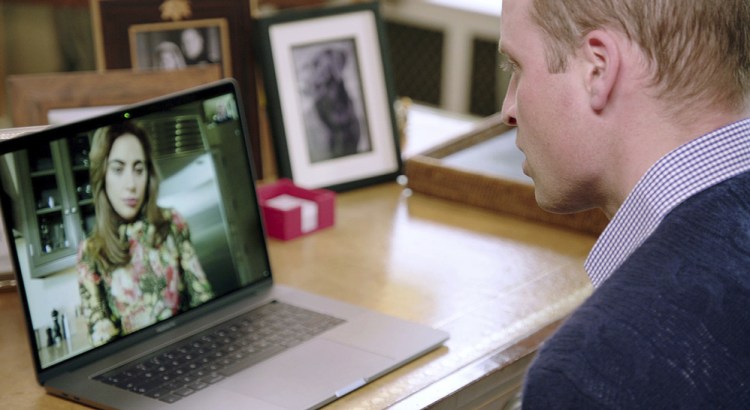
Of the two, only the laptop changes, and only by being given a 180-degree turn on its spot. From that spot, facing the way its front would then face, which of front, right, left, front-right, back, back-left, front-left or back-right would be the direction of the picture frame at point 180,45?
front-right

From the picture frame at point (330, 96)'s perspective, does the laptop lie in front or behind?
in front

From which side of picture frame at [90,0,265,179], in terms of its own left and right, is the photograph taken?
front

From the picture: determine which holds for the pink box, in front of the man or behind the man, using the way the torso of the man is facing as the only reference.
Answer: in front

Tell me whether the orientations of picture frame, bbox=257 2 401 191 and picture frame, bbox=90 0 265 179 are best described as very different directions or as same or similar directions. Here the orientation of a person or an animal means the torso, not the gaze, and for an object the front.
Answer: same or similar directions

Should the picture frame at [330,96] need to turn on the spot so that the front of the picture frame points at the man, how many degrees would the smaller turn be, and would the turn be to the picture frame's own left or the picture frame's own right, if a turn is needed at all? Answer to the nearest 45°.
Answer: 0° — it already faces them

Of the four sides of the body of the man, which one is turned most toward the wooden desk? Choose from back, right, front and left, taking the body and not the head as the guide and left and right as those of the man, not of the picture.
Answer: front

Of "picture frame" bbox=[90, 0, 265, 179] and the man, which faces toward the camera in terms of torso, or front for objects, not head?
the picture frame

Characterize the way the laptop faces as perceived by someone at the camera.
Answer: facing the viewer and to the right of the viewer

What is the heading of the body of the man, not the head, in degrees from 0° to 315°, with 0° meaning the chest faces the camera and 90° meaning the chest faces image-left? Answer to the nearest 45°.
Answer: approximately 135°
